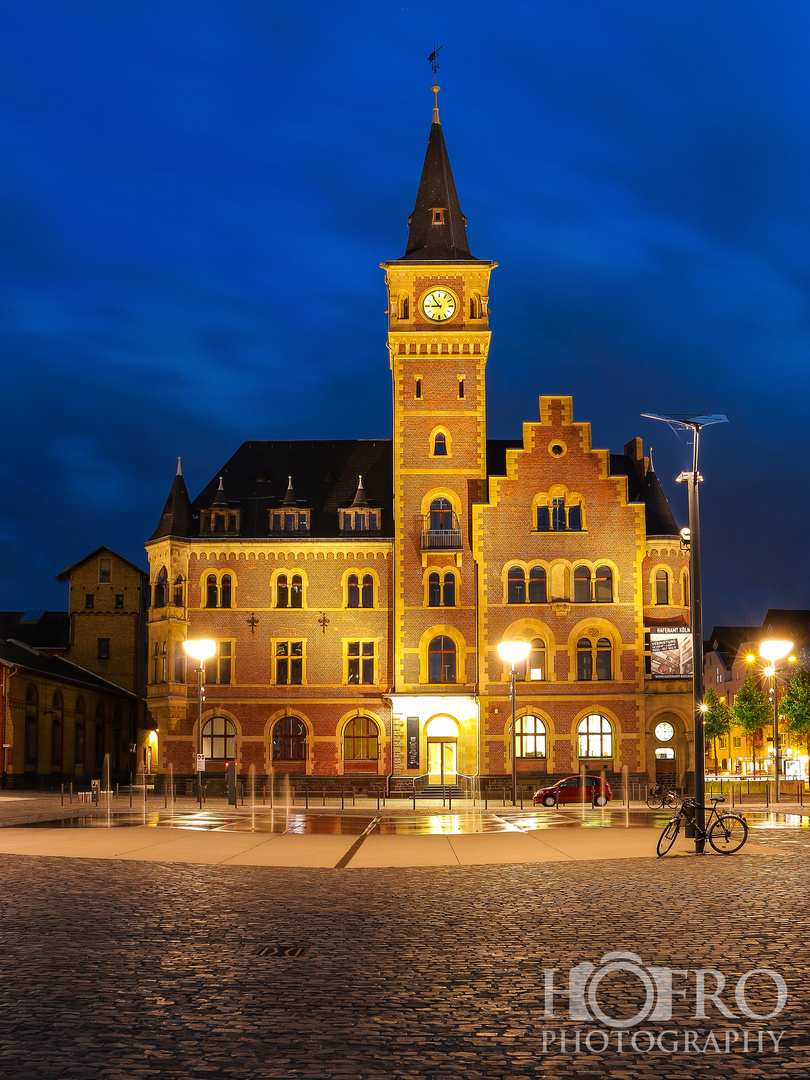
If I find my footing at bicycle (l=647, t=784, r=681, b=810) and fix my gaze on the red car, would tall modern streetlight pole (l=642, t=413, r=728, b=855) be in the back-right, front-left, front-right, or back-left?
back-left

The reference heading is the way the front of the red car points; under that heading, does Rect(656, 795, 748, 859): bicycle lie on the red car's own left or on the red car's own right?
on the red car's own left

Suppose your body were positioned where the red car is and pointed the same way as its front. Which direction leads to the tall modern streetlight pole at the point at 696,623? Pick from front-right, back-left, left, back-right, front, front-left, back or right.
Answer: left

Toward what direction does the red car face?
to the viewer's left
